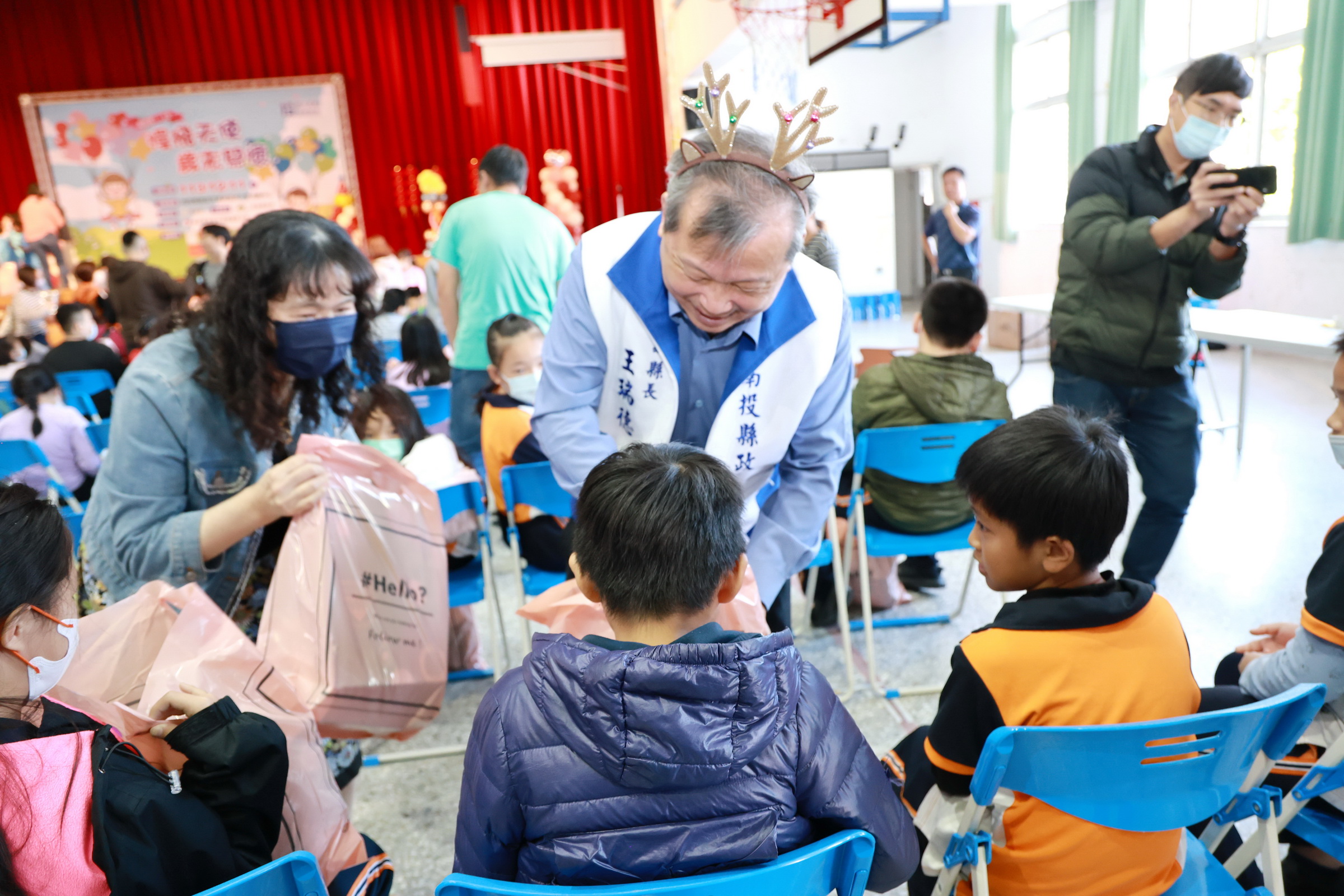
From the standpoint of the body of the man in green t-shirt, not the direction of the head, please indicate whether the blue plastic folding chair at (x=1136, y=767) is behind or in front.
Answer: behind

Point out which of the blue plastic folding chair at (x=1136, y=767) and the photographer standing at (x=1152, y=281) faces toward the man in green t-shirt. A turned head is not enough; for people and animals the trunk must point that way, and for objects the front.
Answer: the blue plastic folding chair

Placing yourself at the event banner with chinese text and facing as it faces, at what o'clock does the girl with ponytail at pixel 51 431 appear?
The girl with ponytail is roughly at 12 o'clock from the event banner with chinese text.

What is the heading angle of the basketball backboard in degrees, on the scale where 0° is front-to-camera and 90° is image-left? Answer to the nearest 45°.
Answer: approximately 45°

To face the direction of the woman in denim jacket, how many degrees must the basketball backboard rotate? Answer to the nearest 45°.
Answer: approximately 45° to its left

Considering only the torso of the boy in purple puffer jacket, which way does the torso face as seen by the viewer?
away from the camera

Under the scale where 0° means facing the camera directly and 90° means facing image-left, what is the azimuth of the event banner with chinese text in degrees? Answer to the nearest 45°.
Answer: approximately 0°

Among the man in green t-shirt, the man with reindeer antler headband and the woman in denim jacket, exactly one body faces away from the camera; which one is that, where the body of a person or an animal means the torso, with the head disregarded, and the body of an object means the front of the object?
the man in green t-shirt

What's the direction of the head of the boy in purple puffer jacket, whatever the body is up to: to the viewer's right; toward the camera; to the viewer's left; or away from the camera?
away from the camera
